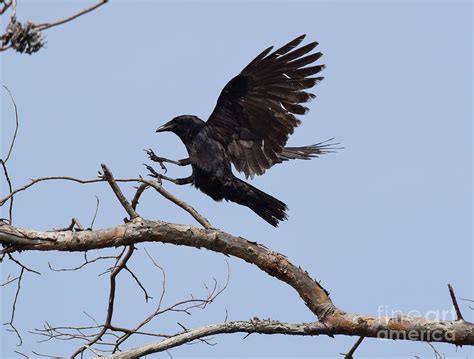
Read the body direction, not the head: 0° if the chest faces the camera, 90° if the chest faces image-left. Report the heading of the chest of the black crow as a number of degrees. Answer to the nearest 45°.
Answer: approximately 90°
